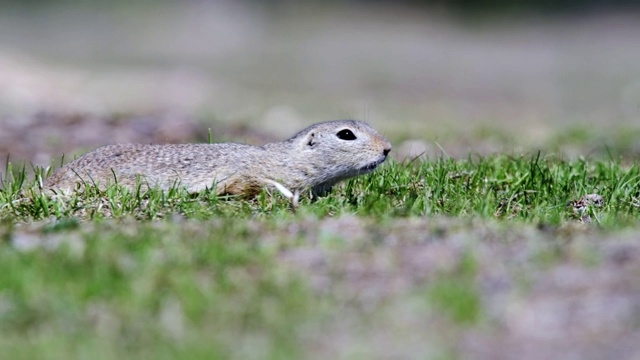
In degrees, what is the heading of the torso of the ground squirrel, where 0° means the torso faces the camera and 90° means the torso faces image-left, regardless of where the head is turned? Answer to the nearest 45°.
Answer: approximately 270°
